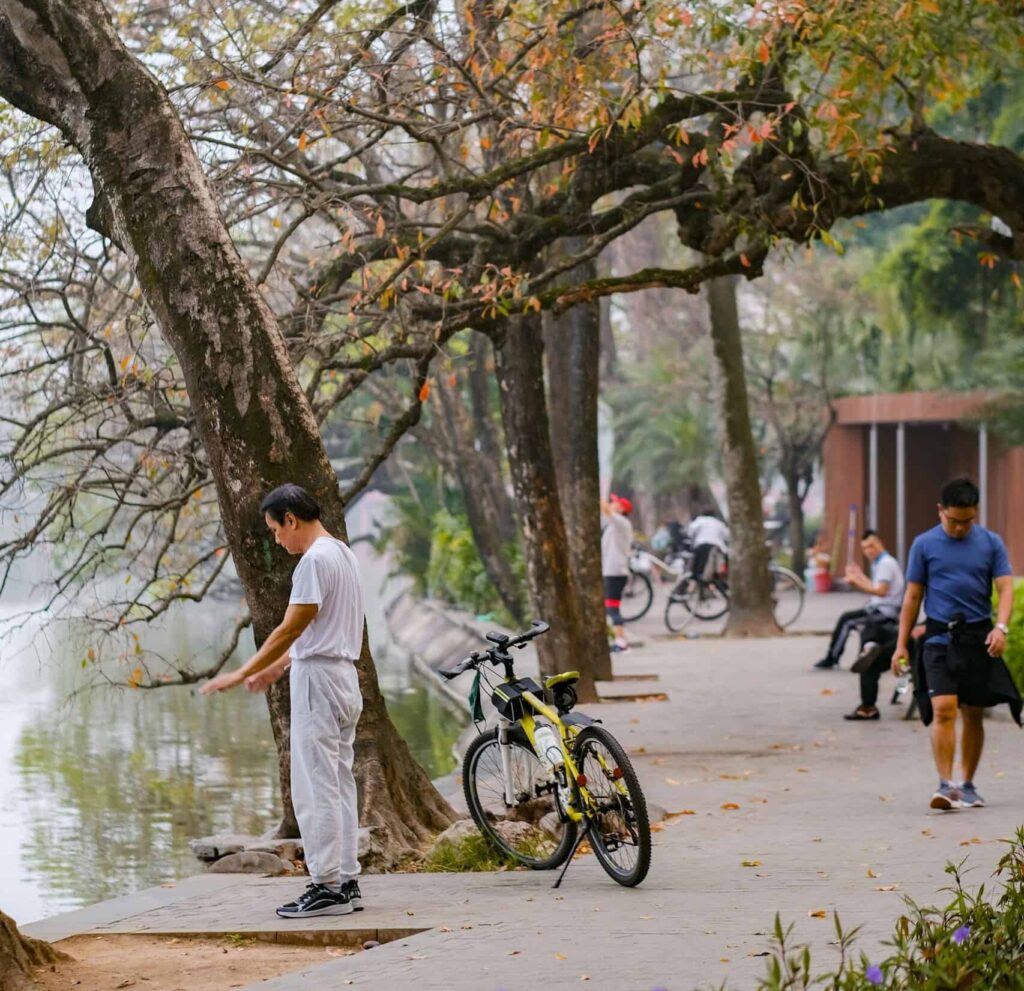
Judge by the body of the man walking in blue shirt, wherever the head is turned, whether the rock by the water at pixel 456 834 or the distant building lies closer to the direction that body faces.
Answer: the rock by the water

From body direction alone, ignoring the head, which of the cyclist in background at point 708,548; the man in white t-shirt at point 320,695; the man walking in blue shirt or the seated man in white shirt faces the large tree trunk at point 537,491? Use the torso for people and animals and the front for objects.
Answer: the seated man in white shirt

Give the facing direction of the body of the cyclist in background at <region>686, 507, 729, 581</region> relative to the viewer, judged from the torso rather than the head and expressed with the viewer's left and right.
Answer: facing away from the viewer

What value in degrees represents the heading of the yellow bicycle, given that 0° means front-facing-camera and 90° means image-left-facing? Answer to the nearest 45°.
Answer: approximately 135°

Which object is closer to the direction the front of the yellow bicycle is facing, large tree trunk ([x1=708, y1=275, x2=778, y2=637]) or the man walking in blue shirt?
the large tree trunk

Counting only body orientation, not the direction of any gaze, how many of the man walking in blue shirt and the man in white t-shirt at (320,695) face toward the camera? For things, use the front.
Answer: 1

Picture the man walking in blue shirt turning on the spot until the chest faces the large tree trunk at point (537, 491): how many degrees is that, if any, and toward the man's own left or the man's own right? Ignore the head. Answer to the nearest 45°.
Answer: approximately 135° to the man's own right

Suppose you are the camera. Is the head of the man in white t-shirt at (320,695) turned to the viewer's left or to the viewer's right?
to the viewer's left

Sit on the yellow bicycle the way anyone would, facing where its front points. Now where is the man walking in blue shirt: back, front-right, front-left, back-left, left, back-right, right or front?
right

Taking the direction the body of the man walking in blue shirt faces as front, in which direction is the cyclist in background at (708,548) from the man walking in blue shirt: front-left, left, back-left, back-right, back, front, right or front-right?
back

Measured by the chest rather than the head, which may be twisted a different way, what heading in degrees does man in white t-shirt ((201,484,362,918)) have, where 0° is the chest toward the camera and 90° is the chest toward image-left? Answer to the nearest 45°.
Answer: approximately 90°

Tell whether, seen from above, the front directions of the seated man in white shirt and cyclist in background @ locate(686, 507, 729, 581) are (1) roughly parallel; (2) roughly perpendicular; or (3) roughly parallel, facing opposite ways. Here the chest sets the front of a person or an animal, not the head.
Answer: roughly perpendicular

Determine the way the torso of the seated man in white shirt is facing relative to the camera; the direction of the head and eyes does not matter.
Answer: to the viewer's left
